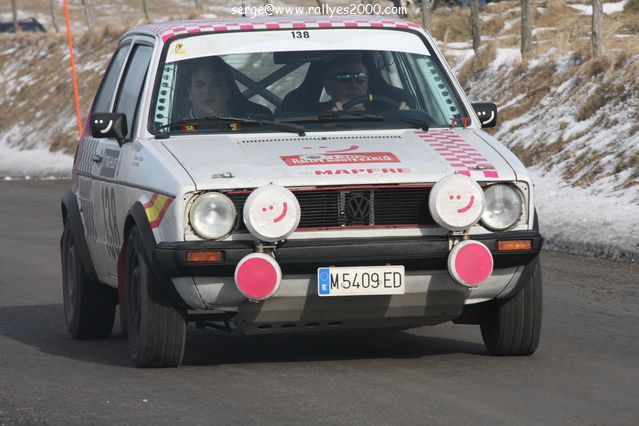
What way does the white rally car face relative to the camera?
toward the camera
